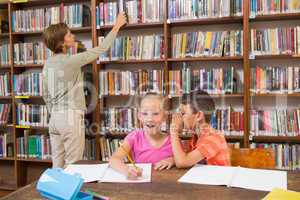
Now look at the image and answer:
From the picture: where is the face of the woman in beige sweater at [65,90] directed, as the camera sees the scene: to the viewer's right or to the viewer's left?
to the viewer's right

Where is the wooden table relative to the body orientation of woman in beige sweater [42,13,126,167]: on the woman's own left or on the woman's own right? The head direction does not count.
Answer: on the woman's own right

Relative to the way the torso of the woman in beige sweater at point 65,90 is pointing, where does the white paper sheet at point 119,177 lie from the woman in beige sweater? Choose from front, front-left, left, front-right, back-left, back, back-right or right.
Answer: back-right

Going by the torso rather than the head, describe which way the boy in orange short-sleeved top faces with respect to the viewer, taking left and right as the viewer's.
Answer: facing to the left of the viewer

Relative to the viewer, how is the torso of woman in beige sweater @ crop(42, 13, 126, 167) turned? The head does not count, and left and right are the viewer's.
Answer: facing away from the viewer and to the right of the viewer

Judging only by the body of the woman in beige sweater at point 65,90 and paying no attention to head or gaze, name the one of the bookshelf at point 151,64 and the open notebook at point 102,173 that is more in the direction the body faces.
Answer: the bookshelf

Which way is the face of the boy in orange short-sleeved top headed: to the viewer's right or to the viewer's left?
to the viewer's left

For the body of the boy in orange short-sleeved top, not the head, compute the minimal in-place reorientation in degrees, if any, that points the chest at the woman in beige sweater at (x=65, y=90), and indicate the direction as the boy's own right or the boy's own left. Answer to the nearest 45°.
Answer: approximately 45° to the boy's own right
